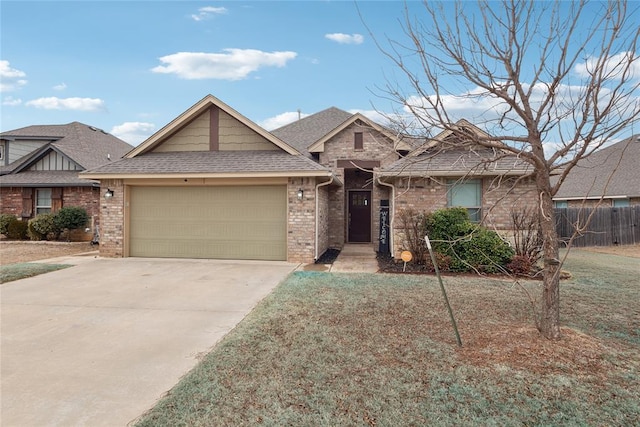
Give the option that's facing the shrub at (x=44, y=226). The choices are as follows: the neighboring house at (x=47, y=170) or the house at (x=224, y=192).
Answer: the neighboring house

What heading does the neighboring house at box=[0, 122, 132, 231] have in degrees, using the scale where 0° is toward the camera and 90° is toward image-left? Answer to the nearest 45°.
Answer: approximately 0°

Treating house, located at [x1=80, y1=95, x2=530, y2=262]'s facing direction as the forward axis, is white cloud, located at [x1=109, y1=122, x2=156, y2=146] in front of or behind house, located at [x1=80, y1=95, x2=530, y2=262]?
behind

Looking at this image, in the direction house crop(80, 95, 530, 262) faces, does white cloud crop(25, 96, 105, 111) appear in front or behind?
behind

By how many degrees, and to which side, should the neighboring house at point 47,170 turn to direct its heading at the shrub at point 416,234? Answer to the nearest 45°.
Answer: approximately 45° to its left

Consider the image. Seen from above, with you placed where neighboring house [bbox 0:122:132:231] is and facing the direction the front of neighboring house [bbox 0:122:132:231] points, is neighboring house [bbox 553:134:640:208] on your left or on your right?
on your left

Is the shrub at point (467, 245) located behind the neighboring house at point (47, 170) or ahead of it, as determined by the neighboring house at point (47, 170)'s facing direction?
ahead

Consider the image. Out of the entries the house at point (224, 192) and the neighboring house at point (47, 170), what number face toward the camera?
2

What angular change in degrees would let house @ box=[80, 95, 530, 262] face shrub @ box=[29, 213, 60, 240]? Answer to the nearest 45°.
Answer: approximately 135° to its right

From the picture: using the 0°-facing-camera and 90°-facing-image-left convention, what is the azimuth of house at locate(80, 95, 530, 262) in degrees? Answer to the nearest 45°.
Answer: approximately 0°
